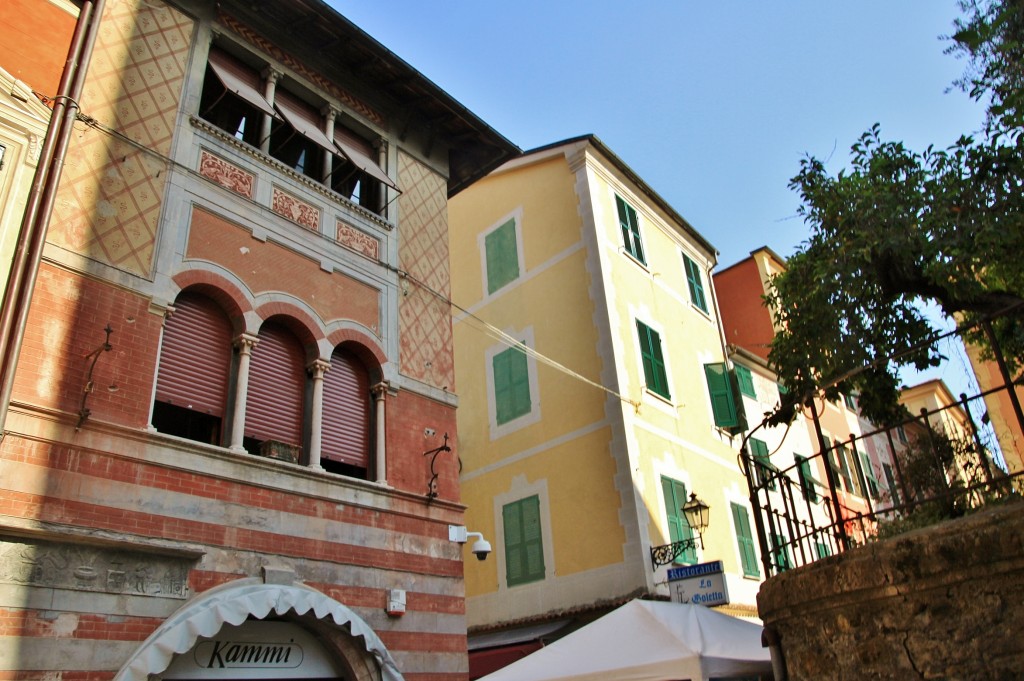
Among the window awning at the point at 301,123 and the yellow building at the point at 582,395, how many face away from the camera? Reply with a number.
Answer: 0

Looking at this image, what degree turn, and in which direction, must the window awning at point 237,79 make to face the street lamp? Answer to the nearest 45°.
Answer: approximately 90° to its left

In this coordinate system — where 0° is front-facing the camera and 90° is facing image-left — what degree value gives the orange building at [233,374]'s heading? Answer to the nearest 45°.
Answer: approximately 315°

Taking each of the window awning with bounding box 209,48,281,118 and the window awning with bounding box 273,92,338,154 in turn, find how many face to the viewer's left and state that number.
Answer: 0

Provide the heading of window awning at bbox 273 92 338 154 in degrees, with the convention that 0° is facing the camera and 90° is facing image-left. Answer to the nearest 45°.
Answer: approximately 315°
